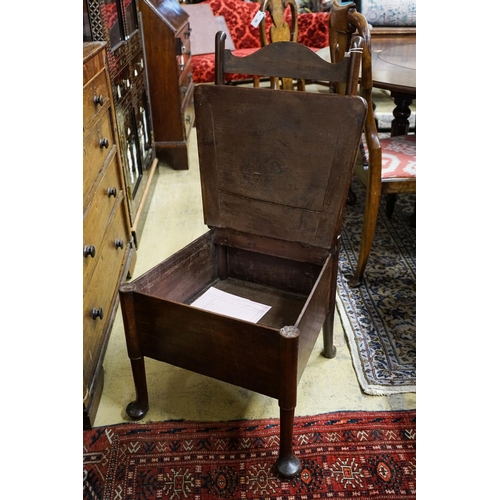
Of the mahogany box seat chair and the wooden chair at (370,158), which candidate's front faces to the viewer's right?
the wooden chair

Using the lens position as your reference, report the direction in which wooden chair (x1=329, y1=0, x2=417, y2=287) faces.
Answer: facing to the right of the viewer

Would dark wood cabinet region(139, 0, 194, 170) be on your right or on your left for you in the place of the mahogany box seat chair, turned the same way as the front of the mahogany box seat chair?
on your right

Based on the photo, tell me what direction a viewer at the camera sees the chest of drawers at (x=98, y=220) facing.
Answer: facing to the right of the viewer
